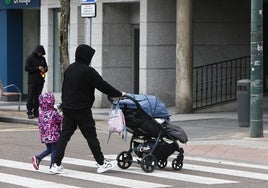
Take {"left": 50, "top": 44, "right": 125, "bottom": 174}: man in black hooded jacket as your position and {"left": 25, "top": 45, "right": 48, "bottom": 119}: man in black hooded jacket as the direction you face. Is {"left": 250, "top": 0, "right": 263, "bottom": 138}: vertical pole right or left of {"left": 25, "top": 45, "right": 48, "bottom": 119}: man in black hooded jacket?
right

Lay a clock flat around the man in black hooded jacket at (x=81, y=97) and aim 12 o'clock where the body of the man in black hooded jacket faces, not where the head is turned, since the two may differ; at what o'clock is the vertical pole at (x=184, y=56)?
The vertical pole is roughly at 11 o'clock from the man in black hooded jacket.

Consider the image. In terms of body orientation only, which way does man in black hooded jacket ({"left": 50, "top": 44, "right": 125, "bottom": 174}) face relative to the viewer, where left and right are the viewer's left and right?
facing away from the viewer and to the right of the viewer

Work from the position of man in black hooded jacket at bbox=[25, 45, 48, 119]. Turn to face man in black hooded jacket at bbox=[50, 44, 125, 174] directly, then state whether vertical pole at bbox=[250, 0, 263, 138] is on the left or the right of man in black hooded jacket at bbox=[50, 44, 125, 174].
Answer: left

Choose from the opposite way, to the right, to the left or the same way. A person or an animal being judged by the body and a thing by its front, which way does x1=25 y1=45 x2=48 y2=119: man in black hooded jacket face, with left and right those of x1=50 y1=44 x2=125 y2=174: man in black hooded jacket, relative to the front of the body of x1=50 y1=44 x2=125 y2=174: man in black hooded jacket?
to the right

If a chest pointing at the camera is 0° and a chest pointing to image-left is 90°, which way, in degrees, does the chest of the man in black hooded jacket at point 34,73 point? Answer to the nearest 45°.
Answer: approximately 315°
